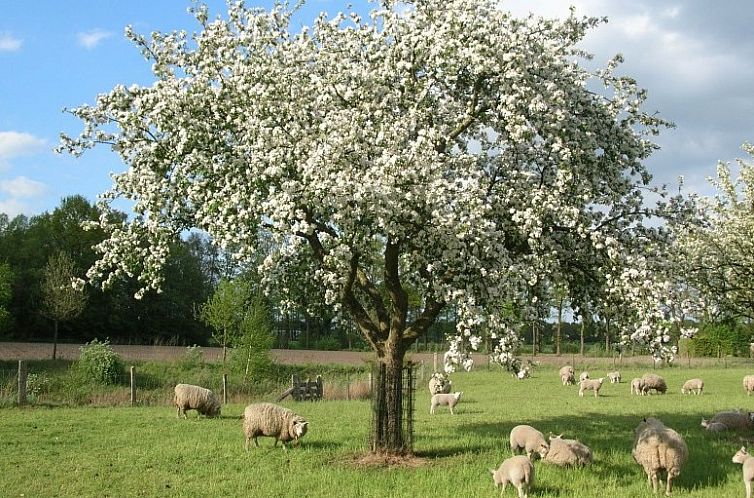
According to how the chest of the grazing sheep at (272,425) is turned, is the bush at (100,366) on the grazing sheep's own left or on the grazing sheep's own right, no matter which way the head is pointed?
on the grazing sheep's own left

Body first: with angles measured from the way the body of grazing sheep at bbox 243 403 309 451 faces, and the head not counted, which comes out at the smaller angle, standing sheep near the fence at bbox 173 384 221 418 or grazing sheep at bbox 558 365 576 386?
the grazing sheep

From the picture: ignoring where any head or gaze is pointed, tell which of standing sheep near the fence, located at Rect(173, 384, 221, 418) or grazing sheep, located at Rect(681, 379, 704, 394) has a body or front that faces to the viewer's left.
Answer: the grazing sheep

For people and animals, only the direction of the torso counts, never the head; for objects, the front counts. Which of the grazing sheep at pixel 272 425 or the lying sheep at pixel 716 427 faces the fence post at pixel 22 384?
the lying sheep at pixel 716 427

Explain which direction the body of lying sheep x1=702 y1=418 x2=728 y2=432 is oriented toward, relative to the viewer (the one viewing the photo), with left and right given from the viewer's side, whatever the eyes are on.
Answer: facing to the left of the viewer

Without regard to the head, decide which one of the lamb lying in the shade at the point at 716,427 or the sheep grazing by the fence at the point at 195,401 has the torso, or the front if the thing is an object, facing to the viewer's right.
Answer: the sheep grazing by the fence

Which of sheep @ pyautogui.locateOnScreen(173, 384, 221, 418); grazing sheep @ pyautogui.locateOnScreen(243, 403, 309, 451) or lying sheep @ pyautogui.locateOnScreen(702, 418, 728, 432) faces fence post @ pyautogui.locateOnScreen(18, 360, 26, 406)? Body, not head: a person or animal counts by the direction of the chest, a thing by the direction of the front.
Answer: lying sheep @ pyautogui.locateOnScreen(702, 418, 728, 432)

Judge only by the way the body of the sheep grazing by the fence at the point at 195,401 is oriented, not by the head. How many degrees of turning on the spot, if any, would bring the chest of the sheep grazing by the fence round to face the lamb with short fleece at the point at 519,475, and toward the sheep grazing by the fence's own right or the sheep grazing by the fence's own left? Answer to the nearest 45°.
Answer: approximately 90° to the sheep grazing by the fence's own right

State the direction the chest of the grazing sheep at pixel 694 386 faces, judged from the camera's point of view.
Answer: to the viewer's left

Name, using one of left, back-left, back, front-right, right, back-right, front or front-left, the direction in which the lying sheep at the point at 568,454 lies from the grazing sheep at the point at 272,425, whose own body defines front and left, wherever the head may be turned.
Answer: front-right

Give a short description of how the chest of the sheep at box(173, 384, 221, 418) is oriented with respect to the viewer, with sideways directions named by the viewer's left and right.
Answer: facing to the right of the viewer

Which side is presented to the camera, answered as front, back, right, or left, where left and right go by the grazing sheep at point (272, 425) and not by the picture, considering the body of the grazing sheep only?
right
